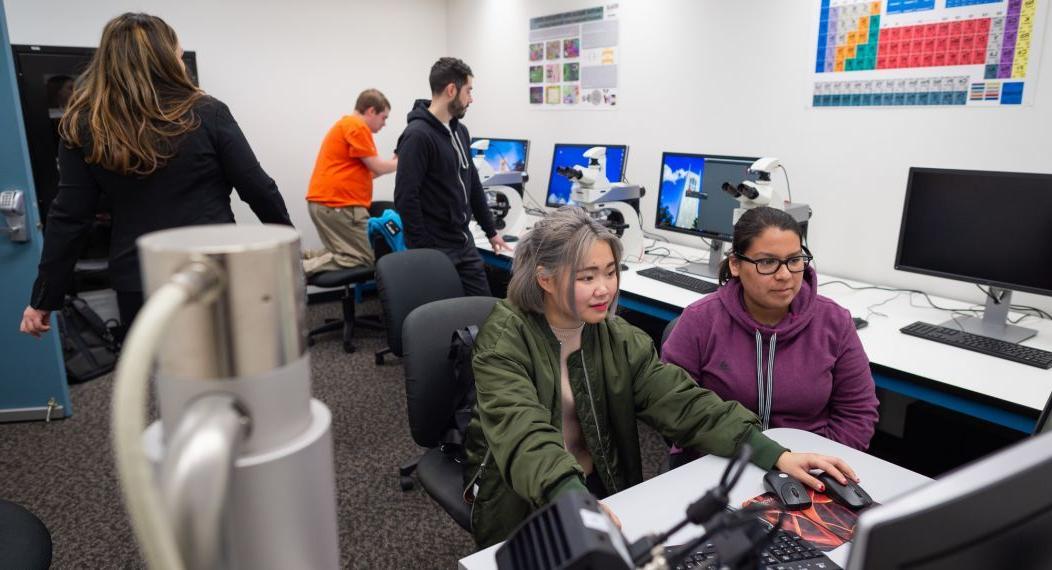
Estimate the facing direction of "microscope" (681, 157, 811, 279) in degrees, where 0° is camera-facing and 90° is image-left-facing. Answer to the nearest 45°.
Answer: approximately 45°

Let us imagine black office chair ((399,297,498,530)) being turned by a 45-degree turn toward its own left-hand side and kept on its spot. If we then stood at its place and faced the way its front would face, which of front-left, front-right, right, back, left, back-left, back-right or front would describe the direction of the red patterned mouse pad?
front-right

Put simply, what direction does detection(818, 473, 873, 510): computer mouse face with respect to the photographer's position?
facing the viewer and to the right of the viewer

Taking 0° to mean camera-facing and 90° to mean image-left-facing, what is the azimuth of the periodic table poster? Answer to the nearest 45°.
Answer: approximately 45°

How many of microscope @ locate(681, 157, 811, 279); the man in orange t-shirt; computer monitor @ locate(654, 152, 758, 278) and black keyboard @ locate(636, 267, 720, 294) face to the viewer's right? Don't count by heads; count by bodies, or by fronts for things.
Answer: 1

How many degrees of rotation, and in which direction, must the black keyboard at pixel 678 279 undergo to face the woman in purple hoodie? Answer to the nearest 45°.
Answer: approximately 45° to its left

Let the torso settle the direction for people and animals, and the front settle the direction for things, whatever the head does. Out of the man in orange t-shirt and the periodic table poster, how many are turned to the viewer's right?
1

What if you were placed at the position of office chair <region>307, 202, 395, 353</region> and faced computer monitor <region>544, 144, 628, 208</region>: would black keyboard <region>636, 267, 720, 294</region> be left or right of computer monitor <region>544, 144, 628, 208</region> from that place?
right

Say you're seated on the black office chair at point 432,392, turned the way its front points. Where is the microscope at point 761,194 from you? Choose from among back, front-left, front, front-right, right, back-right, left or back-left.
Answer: left
